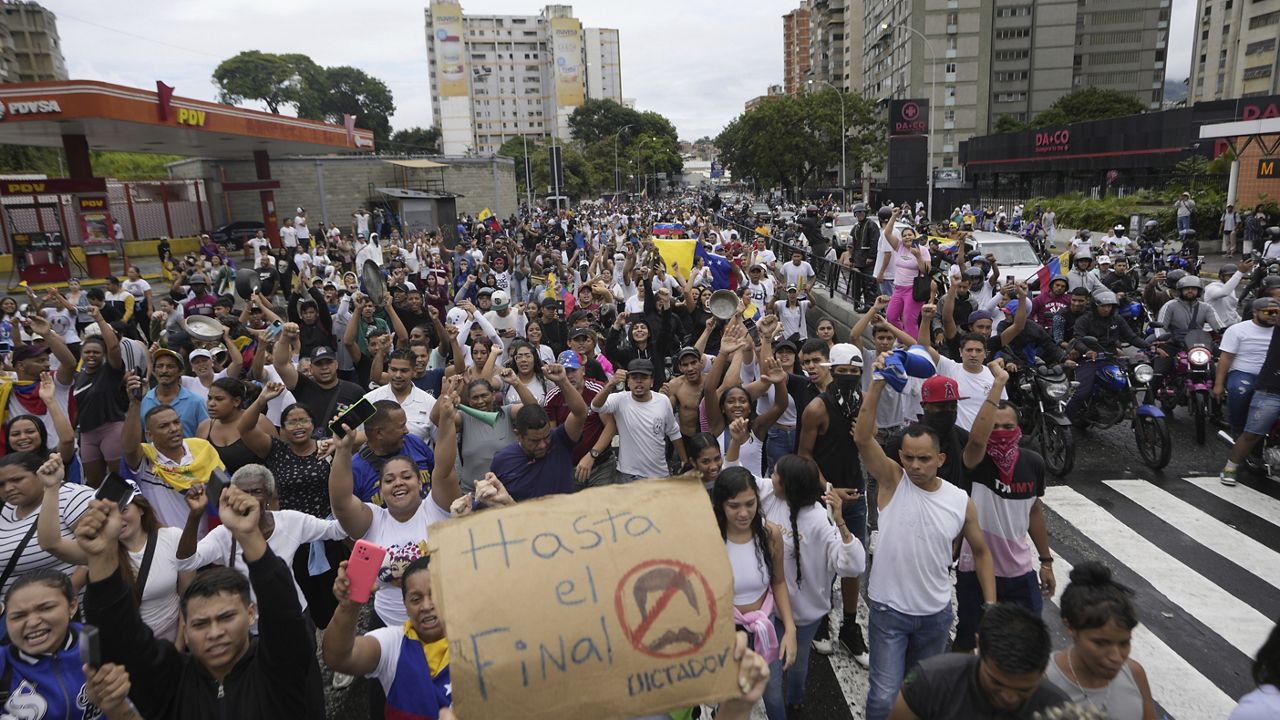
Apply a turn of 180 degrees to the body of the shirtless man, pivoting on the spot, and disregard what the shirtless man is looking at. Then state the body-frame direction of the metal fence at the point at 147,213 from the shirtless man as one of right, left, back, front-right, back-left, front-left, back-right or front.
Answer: front-left

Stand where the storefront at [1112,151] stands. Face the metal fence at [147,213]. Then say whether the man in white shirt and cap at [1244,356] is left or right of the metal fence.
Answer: left

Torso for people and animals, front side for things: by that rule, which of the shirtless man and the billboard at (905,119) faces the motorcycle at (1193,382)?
the billboard

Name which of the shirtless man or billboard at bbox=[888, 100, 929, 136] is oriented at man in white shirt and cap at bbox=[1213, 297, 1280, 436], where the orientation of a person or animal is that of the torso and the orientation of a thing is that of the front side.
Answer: the billboard

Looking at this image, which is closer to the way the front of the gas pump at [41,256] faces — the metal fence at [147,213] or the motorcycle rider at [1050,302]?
the motorcycle rider

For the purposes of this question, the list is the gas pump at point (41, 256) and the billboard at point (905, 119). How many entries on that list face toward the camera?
2

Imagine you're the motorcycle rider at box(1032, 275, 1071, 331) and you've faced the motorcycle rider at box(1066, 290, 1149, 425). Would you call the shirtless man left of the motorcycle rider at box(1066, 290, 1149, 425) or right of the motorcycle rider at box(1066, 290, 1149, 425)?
right

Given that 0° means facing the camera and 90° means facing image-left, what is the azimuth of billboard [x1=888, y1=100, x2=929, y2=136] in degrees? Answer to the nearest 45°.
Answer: approximately 0°

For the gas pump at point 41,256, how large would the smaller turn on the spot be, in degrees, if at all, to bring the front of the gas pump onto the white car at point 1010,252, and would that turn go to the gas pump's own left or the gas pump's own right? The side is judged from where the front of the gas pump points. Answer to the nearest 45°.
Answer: approximately 45° to the gas pump's own left
